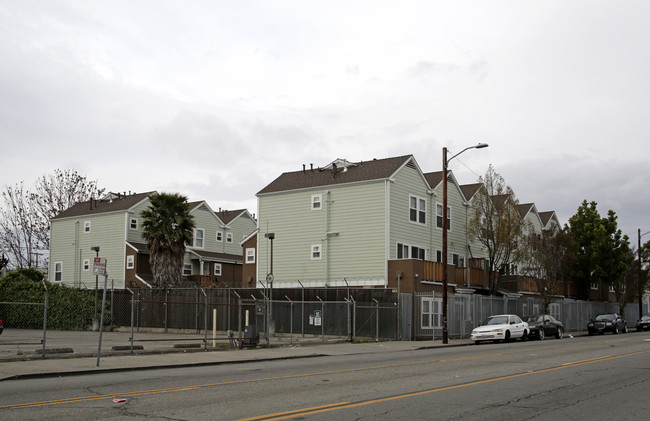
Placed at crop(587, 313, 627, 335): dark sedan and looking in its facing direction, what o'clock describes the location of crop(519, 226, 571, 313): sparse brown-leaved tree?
The sparse brown-leaved tree is roughly at 12 o'clock from the dark sedan.

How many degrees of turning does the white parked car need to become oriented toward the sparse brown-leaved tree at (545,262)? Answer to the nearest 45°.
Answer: approximately 135° to its right

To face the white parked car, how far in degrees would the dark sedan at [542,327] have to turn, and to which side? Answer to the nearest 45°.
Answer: approximately 45° to its left

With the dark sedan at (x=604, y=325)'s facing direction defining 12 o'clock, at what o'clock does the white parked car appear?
The white parked car is roughly at 11 o'clock from the dark sedan.

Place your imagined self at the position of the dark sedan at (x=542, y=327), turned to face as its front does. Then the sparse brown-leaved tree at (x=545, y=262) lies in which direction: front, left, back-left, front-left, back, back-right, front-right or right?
back-right

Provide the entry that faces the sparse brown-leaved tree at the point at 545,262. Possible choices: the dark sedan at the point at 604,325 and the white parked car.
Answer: the dark sedan

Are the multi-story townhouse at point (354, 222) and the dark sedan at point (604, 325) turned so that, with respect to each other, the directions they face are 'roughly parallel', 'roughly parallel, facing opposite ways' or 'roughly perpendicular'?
roughly perpendicular
